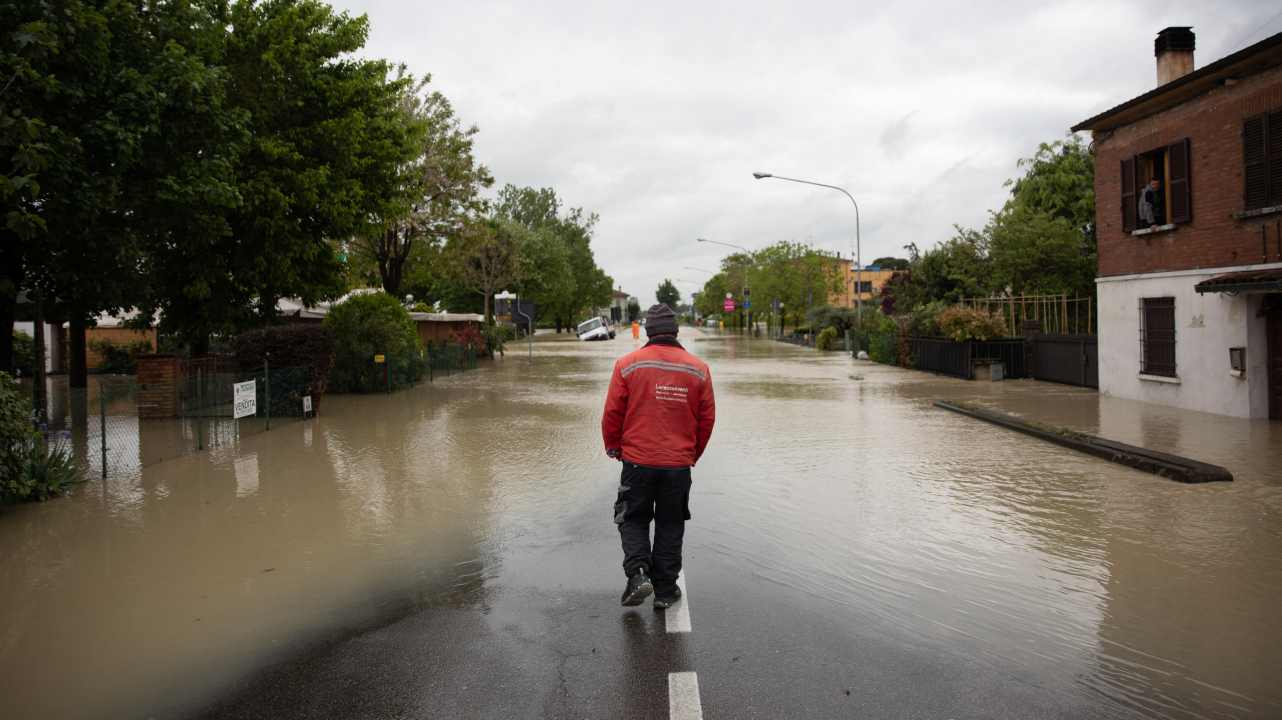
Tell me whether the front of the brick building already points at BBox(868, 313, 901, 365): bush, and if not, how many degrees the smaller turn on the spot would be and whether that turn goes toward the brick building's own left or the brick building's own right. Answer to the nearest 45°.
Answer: approximately 90° to the brick building's own right

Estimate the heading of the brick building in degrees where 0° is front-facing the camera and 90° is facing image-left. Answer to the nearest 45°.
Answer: approximately 45°

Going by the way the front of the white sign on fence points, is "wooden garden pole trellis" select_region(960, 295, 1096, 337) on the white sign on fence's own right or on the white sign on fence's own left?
on the white sign on fence's own left

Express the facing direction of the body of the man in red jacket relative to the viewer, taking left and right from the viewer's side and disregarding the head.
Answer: facing away from the viewer

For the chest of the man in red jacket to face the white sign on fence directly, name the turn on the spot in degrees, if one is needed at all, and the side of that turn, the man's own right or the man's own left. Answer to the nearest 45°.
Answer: approximately 45° to the man's own left

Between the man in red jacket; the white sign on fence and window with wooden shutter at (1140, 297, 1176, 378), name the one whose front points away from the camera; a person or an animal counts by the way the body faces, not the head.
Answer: the man in red jacket

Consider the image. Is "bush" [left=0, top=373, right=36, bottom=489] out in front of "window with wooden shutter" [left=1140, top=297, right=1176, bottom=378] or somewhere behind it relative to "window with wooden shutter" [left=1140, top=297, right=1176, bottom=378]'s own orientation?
in front

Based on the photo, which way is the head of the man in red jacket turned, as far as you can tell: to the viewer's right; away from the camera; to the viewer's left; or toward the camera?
away from the camera
